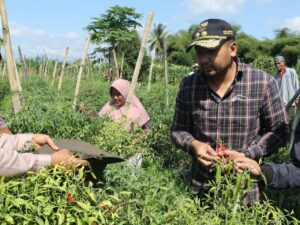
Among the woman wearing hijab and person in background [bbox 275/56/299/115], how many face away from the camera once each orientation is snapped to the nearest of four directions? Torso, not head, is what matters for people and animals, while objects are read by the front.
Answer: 0

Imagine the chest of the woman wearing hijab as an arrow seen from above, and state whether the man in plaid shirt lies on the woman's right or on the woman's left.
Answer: on the woman's left

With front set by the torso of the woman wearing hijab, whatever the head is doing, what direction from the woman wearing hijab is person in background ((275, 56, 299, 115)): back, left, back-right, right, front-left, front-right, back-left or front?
back

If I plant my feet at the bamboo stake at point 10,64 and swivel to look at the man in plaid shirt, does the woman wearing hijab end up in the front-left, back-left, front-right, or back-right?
front-left

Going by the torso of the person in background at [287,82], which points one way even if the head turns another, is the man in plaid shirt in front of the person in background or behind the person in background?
in front

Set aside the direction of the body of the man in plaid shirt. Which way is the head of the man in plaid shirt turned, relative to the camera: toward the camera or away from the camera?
toward the camera

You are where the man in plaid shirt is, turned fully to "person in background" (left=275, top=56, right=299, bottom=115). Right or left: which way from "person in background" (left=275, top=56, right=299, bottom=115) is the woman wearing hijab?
left

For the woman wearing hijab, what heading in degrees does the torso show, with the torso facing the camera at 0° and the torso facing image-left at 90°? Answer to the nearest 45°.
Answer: approximately 45°

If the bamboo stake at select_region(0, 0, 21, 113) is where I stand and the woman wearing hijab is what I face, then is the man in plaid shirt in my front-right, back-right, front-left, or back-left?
front-right

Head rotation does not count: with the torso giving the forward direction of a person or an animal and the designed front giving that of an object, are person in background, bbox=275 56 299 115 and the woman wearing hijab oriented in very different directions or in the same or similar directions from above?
same or similar directions

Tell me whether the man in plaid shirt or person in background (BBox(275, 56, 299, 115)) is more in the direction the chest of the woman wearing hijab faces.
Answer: the man in plaid shirt
